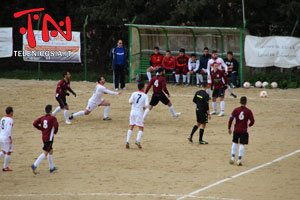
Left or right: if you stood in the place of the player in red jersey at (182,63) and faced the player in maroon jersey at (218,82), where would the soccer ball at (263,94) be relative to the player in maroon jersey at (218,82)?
left

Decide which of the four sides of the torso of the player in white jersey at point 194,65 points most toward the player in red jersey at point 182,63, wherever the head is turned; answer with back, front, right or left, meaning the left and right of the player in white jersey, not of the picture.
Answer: right

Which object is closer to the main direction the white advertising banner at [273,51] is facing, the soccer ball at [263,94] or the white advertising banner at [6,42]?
the soccer ball

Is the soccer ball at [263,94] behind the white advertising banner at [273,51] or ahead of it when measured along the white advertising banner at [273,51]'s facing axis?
ahead

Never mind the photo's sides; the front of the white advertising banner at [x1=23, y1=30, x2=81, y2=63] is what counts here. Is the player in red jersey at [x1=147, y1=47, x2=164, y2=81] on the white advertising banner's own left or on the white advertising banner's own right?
on the white advertising banner's own left

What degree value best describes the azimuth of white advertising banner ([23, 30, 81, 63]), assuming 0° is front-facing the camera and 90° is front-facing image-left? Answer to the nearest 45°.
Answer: approximately 0°

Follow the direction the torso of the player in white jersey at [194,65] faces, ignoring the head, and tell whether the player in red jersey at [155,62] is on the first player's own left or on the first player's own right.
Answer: on the first player's own right

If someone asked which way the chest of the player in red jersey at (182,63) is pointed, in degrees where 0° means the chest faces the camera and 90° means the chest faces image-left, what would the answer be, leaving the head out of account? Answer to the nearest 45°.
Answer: approximately 0°
